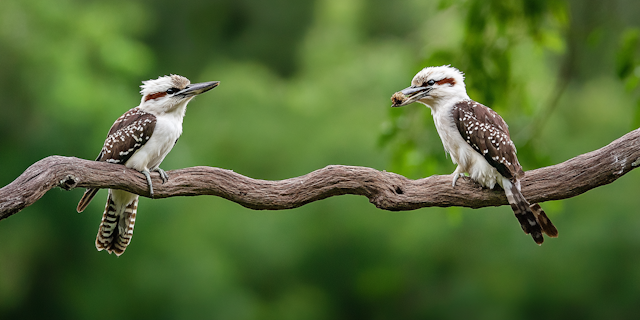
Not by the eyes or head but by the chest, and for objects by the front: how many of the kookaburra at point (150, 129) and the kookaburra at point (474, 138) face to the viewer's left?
1

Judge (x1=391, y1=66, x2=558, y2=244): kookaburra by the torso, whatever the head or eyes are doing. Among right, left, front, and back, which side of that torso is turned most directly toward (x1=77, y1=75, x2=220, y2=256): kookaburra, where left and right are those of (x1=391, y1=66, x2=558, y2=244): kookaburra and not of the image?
front

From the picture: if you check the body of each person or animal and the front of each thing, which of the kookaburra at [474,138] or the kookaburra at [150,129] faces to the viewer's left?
the kookaburra at [474,138]

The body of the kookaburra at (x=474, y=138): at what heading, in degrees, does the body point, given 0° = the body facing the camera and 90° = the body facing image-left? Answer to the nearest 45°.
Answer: approximately 90°

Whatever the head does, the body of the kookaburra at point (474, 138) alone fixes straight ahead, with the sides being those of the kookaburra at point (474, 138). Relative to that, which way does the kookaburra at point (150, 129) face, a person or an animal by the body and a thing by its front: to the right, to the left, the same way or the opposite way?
the opposite way
